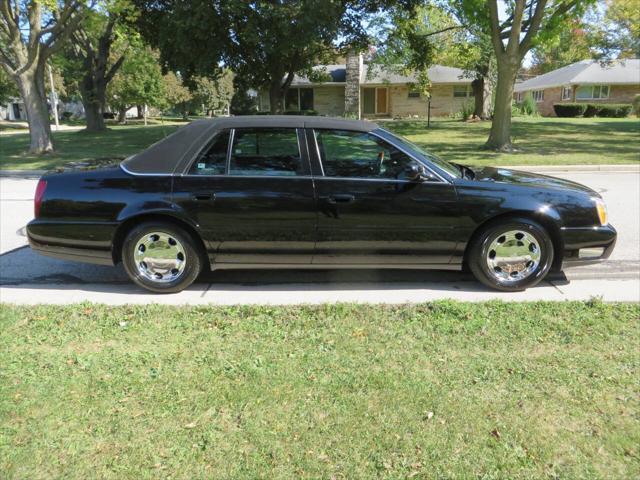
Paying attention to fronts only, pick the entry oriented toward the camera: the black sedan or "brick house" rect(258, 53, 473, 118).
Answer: the brick house

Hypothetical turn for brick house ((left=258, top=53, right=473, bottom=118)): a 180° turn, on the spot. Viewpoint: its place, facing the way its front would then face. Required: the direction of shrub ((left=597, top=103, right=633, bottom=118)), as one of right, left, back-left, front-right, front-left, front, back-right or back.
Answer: right

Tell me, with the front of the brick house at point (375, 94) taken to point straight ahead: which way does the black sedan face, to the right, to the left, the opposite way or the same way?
to the left

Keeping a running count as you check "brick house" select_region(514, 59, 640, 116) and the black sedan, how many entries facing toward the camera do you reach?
1

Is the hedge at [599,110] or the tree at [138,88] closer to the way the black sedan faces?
the hedge

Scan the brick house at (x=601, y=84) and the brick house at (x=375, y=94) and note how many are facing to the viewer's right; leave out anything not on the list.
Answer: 0

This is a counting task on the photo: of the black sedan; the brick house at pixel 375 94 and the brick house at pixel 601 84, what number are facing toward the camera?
2

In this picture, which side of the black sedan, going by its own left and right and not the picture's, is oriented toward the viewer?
right

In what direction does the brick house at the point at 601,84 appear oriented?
toward the camera

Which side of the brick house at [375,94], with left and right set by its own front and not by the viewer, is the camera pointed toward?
front

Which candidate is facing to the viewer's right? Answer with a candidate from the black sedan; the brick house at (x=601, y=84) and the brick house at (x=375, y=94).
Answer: the black sedan

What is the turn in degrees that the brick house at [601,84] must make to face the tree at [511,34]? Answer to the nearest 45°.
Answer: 0° — it already faces it

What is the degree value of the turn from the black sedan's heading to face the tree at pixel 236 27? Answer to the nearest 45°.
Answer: approximately 90° to its left
